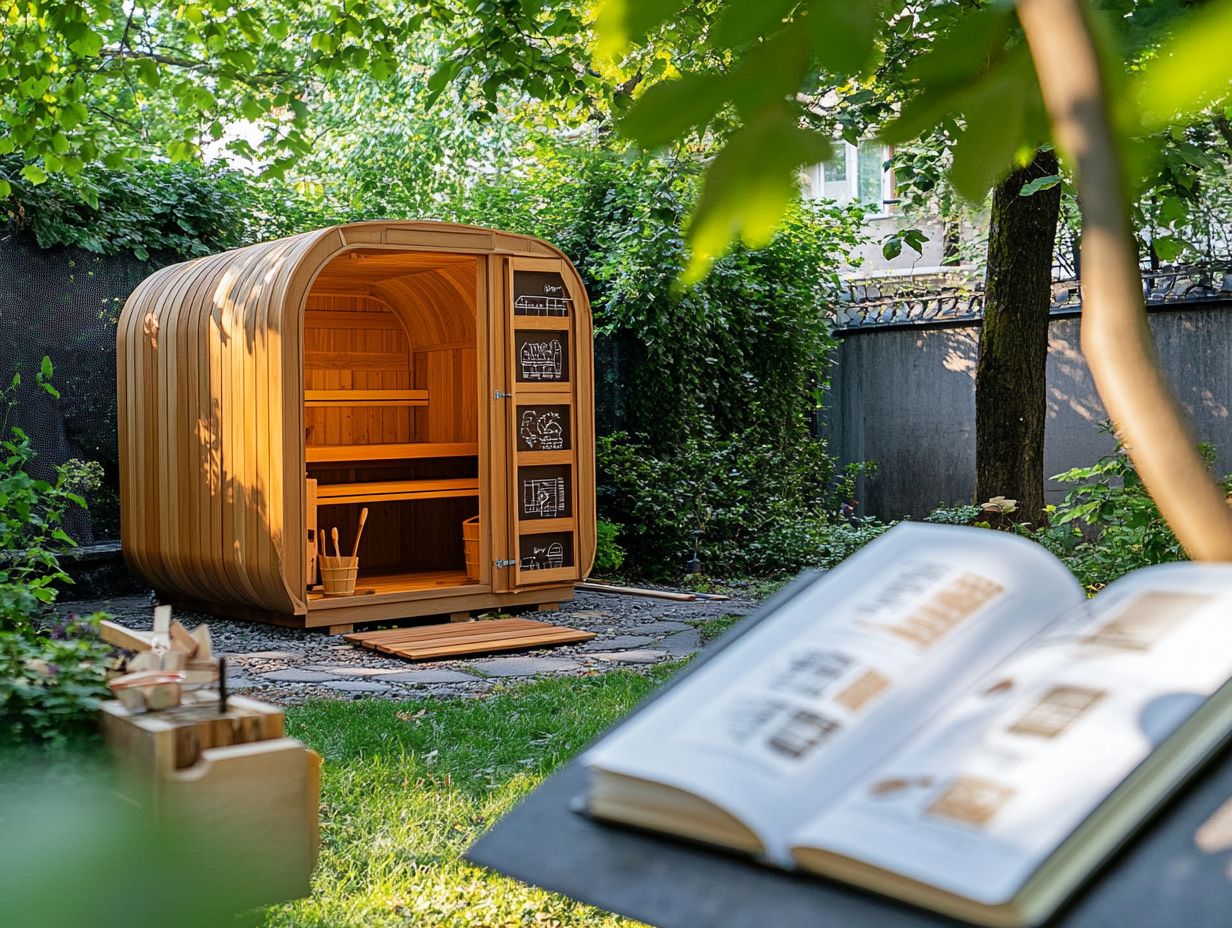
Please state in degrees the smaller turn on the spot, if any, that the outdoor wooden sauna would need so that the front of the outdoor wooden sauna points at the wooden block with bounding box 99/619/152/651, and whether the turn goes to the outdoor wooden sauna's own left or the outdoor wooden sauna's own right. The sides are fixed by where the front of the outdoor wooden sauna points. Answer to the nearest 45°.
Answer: approximately 45° to the outdoor wooden sauna's own right

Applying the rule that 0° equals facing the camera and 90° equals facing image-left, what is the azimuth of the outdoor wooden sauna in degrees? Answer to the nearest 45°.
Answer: approximately 315°

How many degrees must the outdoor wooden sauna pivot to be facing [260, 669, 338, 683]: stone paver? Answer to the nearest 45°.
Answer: approximately 45° to its right

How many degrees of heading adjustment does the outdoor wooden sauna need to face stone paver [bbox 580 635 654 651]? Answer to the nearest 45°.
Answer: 0° — it already faces it

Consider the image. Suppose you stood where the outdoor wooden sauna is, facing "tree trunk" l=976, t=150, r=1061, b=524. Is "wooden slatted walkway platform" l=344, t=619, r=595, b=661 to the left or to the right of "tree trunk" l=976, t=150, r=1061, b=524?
right

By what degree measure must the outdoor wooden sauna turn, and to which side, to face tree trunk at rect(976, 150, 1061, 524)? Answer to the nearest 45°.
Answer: approximately 45° to its left

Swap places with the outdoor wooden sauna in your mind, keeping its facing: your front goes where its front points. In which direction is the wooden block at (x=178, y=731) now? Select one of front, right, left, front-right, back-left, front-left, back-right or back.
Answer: front-right

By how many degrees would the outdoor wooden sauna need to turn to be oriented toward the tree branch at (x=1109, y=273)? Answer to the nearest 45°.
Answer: approximately 45° to its right

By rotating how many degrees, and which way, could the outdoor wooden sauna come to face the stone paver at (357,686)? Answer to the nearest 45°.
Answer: approximately 45° to its right

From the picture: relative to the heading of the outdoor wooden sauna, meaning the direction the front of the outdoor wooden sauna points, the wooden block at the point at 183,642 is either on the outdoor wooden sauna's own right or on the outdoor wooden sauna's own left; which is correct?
on the outdoor wooden sauna's own right
